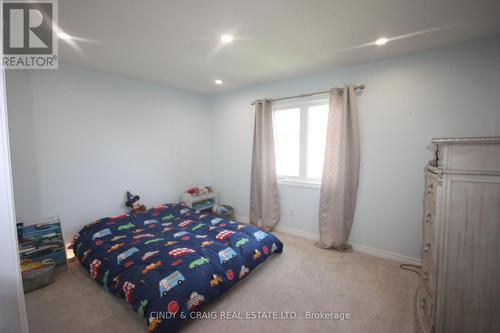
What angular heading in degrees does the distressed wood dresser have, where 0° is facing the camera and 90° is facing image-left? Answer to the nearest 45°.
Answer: approximately 90°

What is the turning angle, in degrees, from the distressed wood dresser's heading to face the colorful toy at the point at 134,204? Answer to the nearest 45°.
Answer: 0° — it already faces it

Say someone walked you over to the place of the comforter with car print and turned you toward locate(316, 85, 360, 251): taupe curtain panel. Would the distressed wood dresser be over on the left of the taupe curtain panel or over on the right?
right

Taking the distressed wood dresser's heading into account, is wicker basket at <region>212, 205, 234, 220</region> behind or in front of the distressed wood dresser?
in front

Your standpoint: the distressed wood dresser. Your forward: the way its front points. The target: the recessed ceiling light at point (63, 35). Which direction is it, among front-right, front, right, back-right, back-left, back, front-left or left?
front-left

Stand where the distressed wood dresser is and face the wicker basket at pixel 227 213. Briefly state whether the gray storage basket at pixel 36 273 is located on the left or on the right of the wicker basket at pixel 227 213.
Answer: left

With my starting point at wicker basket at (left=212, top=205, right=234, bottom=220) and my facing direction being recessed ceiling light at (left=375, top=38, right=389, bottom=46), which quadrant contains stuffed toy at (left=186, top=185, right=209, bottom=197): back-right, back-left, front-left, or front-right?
back-right

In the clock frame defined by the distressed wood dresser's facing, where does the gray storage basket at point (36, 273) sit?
The gray storage basket is roughly at 11 o'clock from the distressed wood dresser.

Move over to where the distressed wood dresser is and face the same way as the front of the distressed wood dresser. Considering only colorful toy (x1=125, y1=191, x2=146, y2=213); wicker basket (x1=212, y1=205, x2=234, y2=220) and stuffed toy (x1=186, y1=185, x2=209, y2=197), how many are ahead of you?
3

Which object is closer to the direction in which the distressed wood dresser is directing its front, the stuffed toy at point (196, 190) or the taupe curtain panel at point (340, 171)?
the stuffed toy

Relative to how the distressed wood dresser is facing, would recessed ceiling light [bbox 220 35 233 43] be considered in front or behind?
in front
